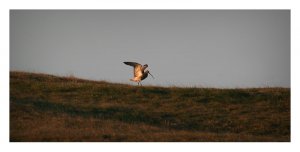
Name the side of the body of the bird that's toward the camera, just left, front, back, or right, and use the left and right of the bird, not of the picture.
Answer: right
